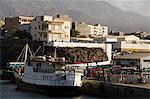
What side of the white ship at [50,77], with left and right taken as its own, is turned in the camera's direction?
left

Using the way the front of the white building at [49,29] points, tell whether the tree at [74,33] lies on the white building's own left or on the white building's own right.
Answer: on the white building's own left

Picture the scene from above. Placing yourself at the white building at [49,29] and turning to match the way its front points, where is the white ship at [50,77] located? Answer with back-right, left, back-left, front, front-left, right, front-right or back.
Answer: front-right

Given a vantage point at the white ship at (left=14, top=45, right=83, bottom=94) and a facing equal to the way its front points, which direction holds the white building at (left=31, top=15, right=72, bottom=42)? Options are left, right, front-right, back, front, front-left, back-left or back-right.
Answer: right

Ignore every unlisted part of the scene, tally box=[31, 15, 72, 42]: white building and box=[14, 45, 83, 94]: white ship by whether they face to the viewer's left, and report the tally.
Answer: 1

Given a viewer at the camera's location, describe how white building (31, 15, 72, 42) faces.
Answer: facing the viewer and to the right of the viewer

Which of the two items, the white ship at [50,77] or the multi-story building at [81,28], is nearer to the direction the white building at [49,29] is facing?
the white ship

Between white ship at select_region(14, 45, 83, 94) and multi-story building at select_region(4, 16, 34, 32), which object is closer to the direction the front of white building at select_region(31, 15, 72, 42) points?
the white ship
